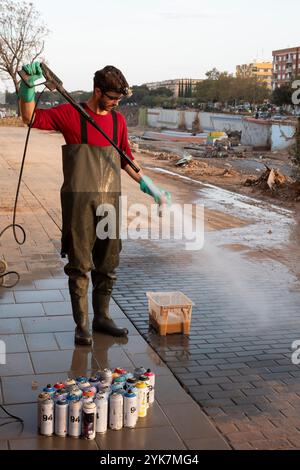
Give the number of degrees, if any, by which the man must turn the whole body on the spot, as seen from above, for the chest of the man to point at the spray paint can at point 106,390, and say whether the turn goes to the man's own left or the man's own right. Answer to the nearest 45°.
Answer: approximately 45° to the man's own right

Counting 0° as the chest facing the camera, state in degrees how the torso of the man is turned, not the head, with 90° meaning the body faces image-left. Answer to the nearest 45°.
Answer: approximately 315°

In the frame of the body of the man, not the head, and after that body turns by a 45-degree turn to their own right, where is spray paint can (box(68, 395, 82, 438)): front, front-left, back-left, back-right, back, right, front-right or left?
front

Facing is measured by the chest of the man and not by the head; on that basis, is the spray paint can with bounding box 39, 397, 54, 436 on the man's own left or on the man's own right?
on the man's own right

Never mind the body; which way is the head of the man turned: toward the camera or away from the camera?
toward the camera

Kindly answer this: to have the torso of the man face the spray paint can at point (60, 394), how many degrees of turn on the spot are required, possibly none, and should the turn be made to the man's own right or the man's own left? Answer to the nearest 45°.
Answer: approximately 45° to the man's own right

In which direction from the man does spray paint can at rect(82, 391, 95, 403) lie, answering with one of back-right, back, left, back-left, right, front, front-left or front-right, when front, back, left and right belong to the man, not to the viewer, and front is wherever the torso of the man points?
front-right

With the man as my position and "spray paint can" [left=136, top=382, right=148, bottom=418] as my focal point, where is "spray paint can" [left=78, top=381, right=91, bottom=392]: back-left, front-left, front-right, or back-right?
front-right

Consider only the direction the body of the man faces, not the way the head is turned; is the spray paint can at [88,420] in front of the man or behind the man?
in front

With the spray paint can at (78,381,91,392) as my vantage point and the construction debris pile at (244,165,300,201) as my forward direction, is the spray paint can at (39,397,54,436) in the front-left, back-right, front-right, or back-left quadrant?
back-left

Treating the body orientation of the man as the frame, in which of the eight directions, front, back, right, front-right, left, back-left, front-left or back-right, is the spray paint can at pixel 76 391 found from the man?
front-right

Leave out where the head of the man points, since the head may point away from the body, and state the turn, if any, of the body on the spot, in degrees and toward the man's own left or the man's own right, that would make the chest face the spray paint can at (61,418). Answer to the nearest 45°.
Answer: approximately 45° to the man's own right
